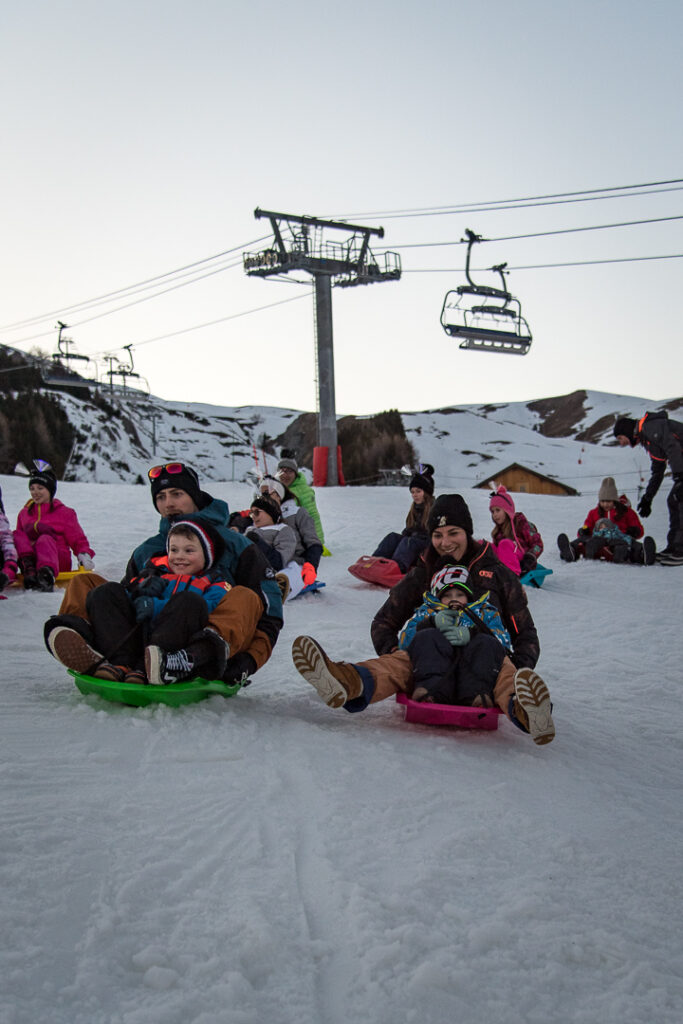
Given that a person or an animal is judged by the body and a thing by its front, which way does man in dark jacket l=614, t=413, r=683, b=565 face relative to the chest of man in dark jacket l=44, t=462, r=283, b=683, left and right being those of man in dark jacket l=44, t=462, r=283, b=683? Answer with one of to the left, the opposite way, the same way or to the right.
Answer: to the right

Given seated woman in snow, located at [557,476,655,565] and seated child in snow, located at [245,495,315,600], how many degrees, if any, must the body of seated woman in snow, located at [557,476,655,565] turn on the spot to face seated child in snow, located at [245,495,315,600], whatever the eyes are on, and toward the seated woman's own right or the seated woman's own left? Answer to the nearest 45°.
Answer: approximately 45° to the seated woman's own right

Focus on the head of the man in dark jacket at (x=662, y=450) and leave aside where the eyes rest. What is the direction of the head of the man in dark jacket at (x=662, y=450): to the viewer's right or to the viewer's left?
to the viewer's left

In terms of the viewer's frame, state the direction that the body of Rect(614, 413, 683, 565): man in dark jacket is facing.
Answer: to the viewer's left

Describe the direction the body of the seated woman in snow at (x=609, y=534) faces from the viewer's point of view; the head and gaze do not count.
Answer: toward the camera

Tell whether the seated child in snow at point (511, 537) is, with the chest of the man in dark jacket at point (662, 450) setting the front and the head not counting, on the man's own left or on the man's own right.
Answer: on the man's own left

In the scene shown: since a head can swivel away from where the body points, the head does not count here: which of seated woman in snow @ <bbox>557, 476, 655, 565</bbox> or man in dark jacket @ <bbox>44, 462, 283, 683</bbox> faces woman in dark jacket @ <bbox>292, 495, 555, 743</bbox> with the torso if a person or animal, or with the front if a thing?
the seated woman in snow

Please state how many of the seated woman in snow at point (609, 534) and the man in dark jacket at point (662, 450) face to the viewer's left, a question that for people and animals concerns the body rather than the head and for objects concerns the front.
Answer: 1

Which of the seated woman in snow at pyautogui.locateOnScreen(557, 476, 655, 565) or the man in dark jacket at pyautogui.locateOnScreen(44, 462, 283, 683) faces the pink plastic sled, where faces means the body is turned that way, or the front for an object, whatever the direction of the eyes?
the seated woman in snow

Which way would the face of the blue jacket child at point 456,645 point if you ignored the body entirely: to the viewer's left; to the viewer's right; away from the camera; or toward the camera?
toward the camera

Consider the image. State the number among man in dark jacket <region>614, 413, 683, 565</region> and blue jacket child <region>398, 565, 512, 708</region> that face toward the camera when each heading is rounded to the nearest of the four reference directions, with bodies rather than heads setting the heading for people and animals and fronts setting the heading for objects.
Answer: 1

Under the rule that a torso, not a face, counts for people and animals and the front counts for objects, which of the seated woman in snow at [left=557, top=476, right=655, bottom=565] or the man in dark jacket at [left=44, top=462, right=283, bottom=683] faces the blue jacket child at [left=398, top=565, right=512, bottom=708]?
the seated woman in snow

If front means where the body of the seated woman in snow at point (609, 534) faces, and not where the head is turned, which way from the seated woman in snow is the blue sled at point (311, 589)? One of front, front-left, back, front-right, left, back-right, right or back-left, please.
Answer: front-right

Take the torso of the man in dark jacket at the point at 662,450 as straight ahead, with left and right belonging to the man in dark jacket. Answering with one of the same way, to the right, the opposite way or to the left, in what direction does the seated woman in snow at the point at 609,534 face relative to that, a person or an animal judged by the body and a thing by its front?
to the left

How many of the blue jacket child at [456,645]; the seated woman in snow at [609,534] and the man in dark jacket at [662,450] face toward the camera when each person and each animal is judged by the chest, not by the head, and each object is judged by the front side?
2

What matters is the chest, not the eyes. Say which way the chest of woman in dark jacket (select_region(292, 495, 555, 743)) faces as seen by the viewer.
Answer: toward the camera

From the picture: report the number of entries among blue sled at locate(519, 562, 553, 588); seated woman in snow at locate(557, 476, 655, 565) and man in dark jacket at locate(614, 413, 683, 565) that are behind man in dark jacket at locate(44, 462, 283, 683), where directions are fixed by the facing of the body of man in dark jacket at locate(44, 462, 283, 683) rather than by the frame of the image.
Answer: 3

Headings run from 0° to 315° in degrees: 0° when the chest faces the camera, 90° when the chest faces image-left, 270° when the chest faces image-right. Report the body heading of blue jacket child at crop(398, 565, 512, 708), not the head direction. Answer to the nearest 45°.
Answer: approximately 0°
